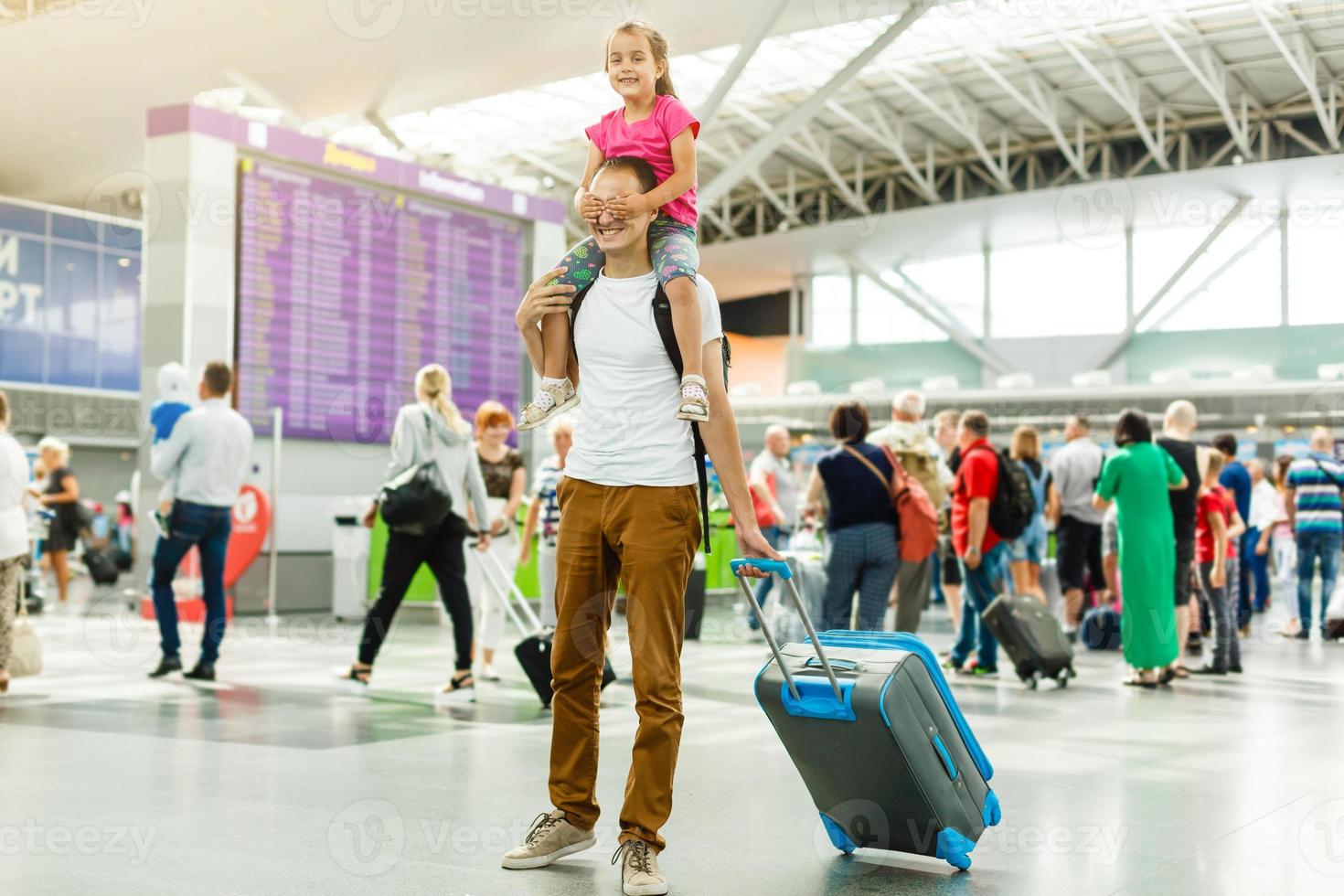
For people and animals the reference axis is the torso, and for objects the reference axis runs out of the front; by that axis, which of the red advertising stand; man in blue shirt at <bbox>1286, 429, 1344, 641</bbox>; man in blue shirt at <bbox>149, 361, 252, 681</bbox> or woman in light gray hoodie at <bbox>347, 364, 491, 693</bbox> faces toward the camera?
the red advertising stand

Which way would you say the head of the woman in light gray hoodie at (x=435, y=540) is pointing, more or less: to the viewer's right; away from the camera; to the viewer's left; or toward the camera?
away from the camera

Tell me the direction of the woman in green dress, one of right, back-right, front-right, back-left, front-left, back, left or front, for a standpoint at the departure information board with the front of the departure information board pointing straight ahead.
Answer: front

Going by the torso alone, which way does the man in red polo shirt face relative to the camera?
to the viewer's left

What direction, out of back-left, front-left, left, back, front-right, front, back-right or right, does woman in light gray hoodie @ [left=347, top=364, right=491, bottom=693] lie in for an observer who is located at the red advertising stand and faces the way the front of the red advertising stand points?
front

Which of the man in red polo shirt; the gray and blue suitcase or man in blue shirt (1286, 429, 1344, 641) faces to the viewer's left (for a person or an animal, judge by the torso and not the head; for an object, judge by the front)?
the man in red polo shirt

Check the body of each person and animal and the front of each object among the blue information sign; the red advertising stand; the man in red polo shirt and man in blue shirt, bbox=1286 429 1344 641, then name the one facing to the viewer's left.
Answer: the man in red polo shirt

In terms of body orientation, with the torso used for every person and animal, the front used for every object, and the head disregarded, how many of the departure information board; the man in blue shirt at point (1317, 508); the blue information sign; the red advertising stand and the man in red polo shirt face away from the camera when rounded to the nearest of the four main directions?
1

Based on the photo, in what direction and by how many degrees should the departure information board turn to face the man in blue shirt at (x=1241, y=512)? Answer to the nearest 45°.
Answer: approximately 45° to its left
